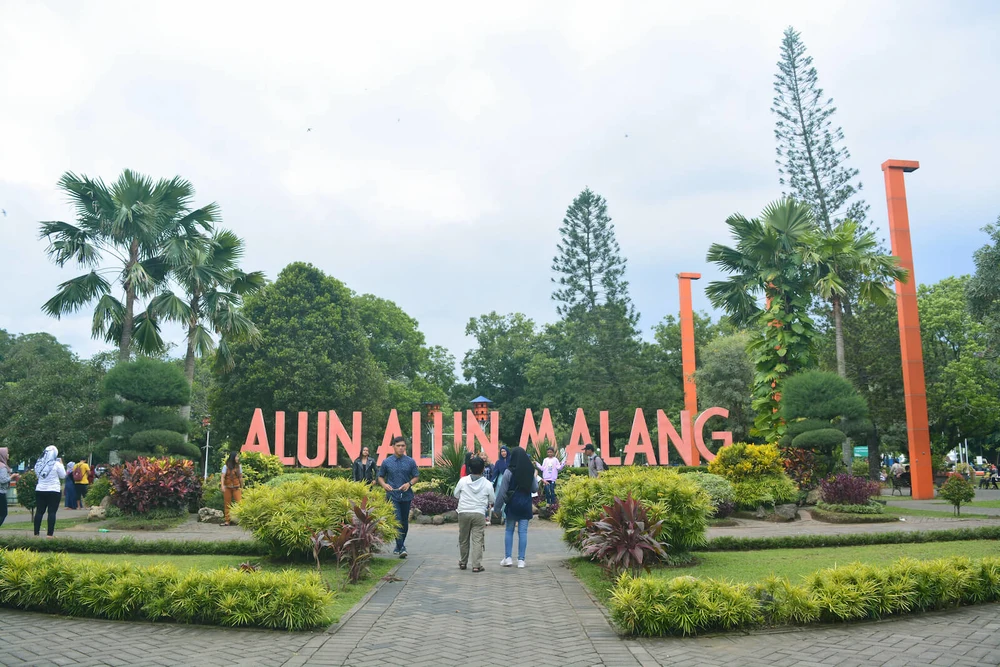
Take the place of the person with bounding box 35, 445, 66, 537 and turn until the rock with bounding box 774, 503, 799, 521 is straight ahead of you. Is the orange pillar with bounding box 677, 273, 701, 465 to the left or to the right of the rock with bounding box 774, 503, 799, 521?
left

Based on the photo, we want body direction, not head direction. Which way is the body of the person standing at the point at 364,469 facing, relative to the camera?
toward the camera

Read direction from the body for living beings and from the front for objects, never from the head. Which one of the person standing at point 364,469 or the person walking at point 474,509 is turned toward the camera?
the person standing at point 364,469

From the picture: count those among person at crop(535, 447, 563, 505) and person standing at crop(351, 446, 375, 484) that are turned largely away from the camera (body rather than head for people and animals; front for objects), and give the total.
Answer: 0

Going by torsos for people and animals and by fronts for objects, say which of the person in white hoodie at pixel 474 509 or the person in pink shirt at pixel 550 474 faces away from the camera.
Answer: the person in white hoodie at pixel 474 509

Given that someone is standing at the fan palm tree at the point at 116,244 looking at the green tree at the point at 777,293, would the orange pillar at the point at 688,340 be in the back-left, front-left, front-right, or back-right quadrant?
front-left

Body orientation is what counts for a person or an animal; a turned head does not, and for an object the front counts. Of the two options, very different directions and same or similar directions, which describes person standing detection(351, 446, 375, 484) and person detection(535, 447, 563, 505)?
same or similar directions

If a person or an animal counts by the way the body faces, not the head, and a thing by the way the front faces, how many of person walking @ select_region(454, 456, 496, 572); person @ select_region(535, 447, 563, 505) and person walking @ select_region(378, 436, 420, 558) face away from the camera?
1

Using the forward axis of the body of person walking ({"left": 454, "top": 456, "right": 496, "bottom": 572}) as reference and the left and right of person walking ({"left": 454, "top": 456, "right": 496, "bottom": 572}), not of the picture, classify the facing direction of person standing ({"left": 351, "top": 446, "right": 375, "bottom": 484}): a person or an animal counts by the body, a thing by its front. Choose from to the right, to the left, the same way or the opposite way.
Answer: the opposite way

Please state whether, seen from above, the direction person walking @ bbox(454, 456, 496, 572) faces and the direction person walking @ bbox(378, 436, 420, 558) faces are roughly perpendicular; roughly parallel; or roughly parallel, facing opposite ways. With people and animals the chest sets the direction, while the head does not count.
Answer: roughly parallel, facing opposite ways

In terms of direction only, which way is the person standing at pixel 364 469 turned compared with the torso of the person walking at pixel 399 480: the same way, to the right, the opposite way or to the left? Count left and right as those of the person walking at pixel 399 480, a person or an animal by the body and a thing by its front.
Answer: the same way

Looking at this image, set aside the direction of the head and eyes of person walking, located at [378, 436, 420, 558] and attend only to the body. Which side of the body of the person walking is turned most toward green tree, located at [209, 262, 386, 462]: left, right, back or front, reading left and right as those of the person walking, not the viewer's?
back

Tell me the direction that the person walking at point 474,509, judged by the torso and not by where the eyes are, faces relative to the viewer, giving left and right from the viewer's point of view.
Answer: facing away from the viewer

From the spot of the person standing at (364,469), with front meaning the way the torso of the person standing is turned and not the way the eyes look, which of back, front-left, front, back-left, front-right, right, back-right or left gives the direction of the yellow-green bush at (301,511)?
front

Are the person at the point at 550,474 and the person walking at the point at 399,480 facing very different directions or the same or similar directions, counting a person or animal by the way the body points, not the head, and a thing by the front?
same or similar directions

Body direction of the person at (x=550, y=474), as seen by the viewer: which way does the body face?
toward the camera

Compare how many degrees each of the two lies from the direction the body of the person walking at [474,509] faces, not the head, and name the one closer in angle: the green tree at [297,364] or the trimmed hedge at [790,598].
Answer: the green tree
